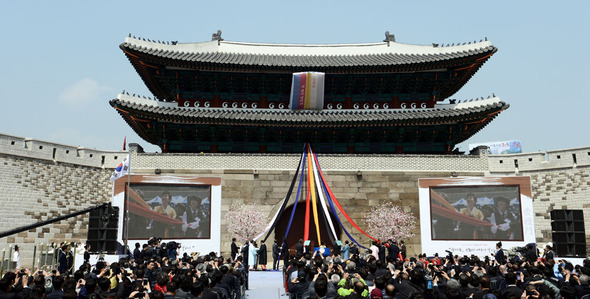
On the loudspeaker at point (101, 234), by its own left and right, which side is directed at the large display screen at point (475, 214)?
left

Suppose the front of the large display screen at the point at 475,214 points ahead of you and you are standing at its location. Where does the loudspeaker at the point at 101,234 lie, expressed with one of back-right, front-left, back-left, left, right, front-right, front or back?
front-right

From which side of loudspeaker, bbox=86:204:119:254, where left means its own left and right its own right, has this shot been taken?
front

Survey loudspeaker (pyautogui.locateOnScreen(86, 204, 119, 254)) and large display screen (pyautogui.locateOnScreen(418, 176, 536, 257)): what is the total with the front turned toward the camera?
2

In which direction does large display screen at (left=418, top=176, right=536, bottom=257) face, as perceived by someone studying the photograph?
facing the viewer
